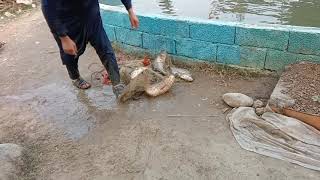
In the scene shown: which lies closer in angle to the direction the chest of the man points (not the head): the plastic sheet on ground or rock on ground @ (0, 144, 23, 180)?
the plastic sheet on ground

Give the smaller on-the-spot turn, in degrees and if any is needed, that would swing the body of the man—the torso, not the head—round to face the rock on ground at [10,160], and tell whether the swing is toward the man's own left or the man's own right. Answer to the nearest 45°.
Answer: approximately 90° to the man's own right

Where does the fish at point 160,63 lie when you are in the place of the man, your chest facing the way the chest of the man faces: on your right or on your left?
on your left

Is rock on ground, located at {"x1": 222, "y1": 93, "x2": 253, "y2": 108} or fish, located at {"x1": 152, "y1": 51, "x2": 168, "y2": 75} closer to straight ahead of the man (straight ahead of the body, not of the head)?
the rock on ground

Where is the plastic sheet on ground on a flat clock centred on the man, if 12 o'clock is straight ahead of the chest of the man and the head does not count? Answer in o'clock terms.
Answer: The plastic sheet on ground is roughly at 12 o'clock from the man.

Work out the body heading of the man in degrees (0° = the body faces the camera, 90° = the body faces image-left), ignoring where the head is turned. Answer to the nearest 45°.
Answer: approximately 315°
